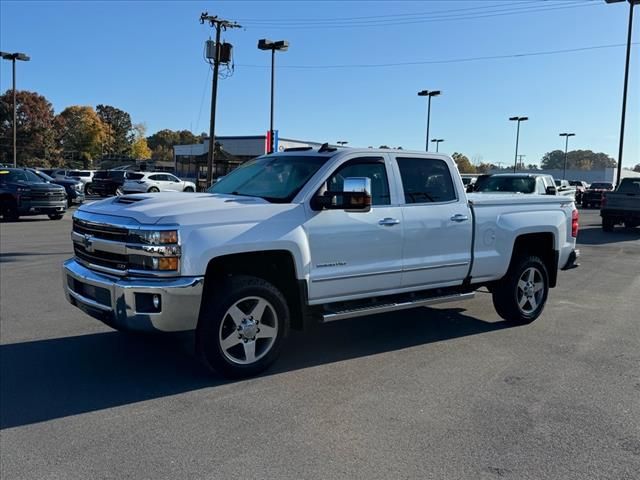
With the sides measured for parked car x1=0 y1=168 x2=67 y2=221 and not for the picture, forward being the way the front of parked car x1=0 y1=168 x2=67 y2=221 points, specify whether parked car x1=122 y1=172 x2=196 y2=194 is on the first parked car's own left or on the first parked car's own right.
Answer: on the first parked car's own left

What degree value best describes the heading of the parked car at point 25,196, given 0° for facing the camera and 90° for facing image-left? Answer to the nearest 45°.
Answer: approximately 315°

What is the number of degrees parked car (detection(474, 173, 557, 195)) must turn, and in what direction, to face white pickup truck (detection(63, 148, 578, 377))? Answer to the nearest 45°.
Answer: approximately 45° to its left

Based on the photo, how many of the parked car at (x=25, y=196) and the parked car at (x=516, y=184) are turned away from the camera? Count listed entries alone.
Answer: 0

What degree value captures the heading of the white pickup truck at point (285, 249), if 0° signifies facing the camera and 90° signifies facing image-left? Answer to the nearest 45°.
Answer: approximately 45°

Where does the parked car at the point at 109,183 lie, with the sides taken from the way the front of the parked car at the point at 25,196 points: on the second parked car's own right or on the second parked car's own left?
on the second parked car's own left

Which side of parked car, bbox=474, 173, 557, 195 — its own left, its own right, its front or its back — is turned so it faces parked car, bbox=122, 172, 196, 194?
right
